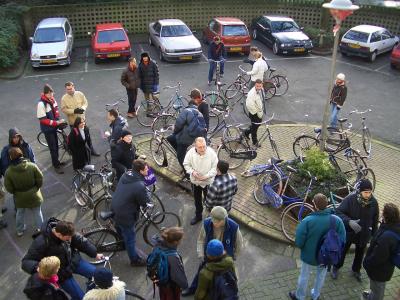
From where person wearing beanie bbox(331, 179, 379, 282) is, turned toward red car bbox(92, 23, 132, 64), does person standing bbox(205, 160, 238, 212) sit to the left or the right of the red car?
left

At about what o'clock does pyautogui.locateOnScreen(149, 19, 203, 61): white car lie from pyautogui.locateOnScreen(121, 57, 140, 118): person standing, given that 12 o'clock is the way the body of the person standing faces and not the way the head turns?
The white car is roughly at 8 o'clock from the person standing.

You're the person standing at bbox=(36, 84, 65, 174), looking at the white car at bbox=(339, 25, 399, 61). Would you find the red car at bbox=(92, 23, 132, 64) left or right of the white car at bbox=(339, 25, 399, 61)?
left

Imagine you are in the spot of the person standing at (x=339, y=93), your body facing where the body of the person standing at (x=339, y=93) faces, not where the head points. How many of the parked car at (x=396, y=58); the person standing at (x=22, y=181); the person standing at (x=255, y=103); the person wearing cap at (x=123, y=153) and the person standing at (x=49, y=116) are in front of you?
4

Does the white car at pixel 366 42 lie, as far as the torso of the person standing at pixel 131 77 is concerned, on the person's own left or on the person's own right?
on the person's own left

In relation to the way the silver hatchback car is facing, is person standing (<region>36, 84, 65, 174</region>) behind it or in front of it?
in front

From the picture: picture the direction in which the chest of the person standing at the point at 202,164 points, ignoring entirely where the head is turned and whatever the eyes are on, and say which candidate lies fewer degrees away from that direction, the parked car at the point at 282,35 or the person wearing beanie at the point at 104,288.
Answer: the person wearing beanie

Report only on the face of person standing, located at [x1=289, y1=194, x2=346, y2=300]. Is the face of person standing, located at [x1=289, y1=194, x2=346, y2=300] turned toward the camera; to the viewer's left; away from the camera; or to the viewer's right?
away from the camera

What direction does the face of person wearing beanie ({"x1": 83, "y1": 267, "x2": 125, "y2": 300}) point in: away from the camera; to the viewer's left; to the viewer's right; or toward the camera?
away from the camera

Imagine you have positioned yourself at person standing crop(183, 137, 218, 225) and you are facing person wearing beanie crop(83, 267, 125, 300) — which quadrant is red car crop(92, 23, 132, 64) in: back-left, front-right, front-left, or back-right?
back-right
